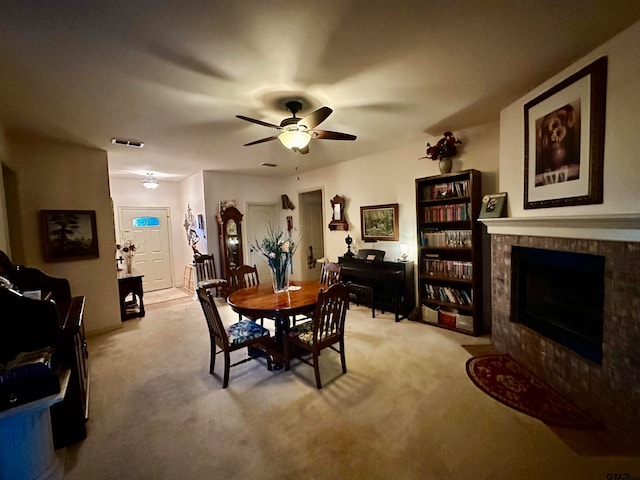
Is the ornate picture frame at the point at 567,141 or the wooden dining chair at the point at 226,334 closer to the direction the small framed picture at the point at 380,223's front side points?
the wooden dining chair

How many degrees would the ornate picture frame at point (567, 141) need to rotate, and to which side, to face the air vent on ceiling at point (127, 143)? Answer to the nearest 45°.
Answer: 0° — it already faces it

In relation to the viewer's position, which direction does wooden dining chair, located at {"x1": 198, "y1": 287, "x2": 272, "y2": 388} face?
facing away from the viewer and to the right of the viewer

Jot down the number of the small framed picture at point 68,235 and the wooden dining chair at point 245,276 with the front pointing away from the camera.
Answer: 0

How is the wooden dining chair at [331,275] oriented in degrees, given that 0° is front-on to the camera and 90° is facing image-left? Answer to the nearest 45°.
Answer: approximately 45°

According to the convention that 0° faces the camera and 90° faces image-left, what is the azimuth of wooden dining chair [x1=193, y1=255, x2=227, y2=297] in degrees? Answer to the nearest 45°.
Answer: approximately 315°

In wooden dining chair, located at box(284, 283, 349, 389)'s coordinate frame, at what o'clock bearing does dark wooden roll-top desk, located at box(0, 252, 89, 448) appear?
The dark wooden roll-top desk is roughly at 10 o'clock from the wooden dining chair.

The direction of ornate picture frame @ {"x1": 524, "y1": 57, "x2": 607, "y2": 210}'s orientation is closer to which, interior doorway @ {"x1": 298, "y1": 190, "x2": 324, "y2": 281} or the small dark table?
the small dark table

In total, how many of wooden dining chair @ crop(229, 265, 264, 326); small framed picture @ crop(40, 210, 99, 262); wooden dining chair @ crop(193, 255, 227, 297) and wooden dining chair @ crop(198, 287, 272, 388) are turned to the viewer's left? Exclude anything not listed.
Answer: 0

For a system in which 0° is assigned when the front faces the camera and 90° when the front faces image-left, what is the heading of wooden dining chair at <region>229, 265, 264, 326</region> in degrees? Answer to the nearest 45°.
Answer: approximately 315°

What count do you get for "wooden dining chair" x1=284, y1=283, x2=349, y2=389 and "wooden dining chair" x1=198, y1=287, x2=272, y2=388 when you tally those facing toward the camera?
0

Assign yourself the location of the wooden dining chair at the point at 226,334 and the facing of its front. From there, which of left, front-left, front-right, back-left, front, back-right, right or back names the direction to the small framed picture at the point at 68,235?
left

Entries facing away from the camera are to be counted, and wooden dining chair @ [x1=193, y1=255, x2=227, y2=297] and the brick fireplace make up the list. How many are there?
0

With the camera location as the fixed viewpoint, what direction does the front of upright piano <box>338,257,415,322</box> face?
facing the viewer and to the left of the viewer

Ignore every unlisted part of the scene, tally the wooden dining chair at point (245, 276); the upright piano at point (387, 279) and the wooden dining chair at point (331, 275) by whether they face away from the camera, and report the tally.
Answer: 0

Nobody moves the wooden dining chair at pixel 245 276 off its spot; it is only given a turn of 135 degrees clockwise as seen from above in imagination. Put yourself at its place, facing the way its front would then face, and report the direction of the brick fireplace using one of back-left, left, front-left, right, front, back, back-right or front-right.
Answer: back-left

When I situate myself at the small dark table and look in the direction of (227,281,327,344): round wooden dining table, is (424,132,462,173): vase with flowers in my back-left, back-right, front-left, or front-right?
front-left
